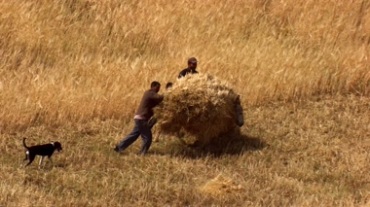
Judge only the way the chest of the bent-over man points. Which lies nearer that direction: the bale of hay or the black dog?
the bale of hay

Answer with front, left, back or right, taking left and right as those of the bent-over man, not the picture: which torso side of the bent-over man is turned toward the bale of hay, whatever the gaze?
front

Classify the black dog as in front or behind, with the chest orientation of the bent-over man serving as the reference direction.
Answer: behind

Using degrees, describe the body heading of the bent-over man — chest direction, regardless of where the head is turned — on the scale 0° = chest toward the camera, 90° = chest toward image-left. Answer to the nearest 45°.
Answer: approximately 270°
